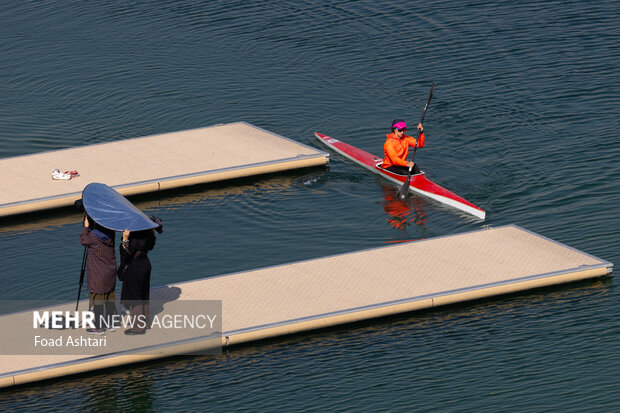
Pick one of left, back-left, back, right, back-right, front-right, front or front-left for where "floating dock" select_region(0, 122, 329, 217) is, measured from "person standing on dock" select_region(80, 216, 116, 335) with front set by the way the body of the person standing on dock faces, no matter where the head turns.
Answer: front-right

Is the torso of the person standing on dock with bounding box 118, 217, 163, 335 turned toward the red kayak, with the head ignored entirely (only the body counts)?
no

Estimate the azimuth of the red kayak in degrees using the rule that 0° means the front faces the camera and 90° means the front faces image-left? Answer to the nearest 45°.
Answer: approximately 315°

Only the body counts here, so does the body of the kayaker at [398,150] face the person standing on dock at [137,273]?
no

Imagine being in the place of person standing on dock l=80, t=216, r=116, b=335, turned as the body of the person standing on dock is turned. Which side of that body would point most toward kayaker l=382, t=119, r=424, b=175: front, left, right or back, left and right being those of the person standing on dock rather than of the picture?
right

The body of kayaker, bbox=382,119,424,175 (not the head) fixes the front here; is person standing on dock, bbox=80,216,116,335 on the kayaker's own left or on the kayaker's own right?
on the kayaker's own right

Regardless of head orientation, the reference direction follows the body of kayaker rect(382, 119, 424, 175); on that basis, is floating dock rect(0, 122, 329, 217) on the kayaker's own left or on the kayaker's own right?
on the kayaker's own right

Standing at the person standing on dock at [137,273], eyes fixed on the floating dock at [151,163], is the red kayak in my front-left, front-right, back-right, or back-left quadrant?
front-right

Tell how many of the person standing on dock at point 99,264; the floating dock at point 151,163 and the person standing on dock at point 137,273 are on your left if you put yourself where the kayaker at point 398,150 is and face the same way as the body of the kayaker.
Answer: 0

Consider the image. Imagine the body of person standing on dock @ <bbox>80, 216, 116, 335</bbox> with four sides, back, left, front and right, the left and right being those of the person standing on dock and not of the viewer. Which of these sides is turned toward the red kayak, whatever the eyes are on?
right

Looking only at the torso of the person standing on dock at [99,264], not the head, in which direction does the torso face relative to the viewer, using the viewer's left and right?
facing away from the viewer and to the left of the viewer

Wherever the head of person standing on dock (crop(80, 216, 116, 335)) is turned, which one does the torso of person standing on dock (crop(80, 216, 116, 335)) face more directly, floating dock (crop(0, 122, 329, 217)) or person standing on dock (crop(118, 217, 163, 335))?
the floating dock
